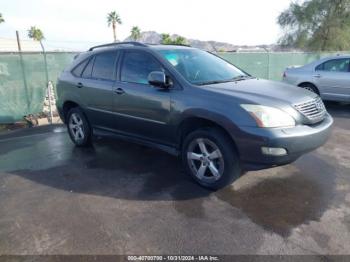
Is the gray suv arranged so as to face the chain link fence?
no

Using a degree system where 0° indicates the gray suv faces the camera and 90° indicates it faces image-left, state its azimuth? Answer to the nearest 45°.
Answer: approximately 315°
